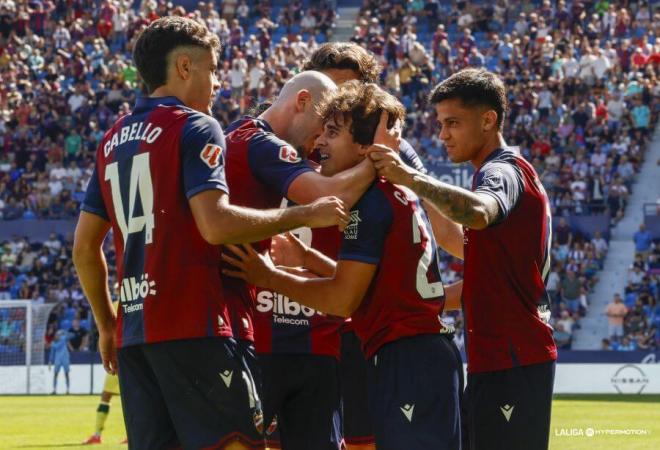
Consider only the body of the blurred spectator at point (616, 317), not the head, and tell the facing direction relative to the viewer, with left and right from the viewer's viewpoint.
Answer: facing the viewer

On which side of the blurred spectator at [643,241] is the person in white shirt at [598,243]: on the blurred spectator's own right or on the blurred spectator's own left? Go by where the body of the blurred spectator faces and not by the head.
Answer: on the blurred spectator's own right

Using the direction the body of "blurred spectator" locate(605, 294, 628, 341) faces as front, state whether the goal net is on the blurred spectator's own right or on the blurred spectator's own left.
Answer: on the blurred spectator's own right

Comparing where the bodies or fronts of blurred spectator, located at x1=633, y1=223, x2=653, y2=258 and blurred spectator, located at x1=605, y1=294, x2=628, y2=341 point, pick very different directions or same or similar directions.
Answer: same or similar directions

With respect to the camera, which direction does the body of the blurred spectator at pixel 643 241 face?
toward the camera

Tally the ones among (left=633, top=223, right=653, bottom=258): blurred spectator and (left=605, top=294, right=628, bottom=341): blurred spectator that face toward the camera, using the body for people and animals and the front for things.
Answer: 2

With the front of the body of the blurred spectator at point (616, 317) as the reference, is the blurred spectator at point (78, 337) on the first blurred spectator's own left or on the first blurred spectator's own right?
on the first blurred spectator's own right
